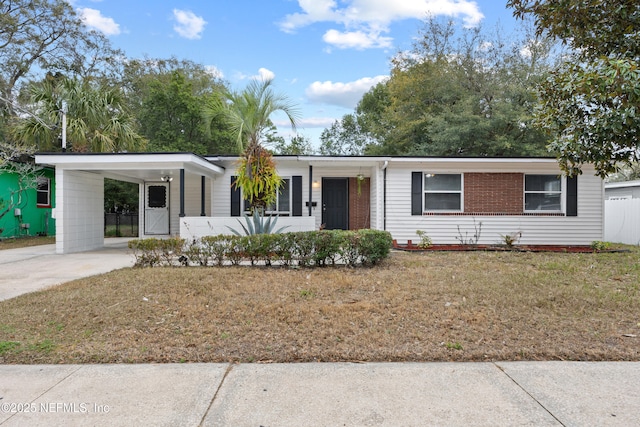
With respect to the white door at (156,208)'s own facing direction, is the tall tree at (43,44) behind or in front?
behind

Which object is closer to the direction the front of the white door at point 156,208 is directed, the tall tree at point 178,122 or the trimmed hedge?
the trimmed hedge

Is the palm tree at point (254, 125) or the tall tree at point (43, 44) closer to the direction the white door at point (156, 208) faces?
the palm tree

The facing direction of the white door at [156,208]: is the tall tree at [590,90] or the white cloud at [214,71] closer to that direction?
the tall tree

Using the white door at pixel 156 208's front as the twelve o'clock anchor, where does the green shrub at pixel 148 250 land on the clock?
The green shrub is roughly at 12 o'clock from the white door.

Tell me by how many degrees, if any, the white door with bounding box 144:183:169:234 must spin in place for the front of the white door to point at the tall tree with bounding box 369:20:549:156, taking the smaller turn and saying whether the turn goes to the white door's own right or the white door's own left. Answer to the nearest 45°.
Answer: approximately 90° to the white door's own left

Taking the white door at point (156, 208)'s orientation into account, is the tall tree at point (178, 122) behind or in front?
behind

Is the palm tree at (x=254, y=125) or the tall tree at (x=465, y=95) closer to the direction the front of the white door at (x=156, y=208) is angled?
the palm tree

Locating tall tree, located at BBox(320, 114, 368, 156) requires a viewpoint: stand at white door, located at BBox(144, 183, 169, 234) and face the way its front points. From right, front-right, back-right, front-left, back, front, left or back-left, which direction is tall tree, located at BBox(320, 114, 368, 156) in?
back-left

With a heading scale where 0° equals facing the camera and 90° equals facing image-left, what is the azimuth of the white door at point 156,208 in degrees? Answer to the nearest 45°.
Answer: approximately 0°
